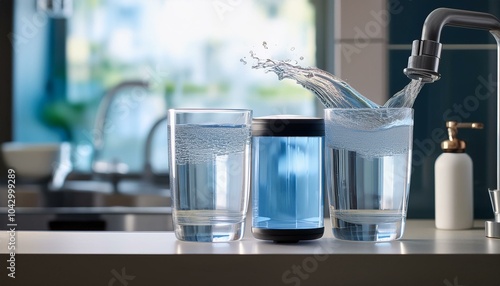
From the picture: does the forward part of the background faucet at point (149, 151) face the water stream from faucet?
no

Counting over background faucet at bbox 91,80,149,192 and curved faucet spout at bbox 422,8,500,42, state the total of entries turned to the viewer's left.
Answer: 1

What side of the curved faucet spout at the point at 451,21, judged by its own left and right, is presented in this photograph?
left

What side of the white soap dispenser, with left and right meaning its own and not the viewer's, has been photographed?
right

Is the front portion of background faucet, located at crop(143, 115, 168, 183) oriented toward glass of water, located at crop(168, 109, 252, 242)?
no

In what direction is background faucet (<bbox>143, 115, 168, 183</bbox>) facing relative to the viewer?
to the viewer's right

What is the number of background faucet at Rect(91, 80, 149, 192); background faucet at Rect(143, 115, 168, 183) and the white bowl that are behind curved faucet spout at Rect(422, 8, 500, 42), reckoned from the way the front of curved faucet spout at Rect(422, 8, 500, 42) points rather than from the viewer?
0
